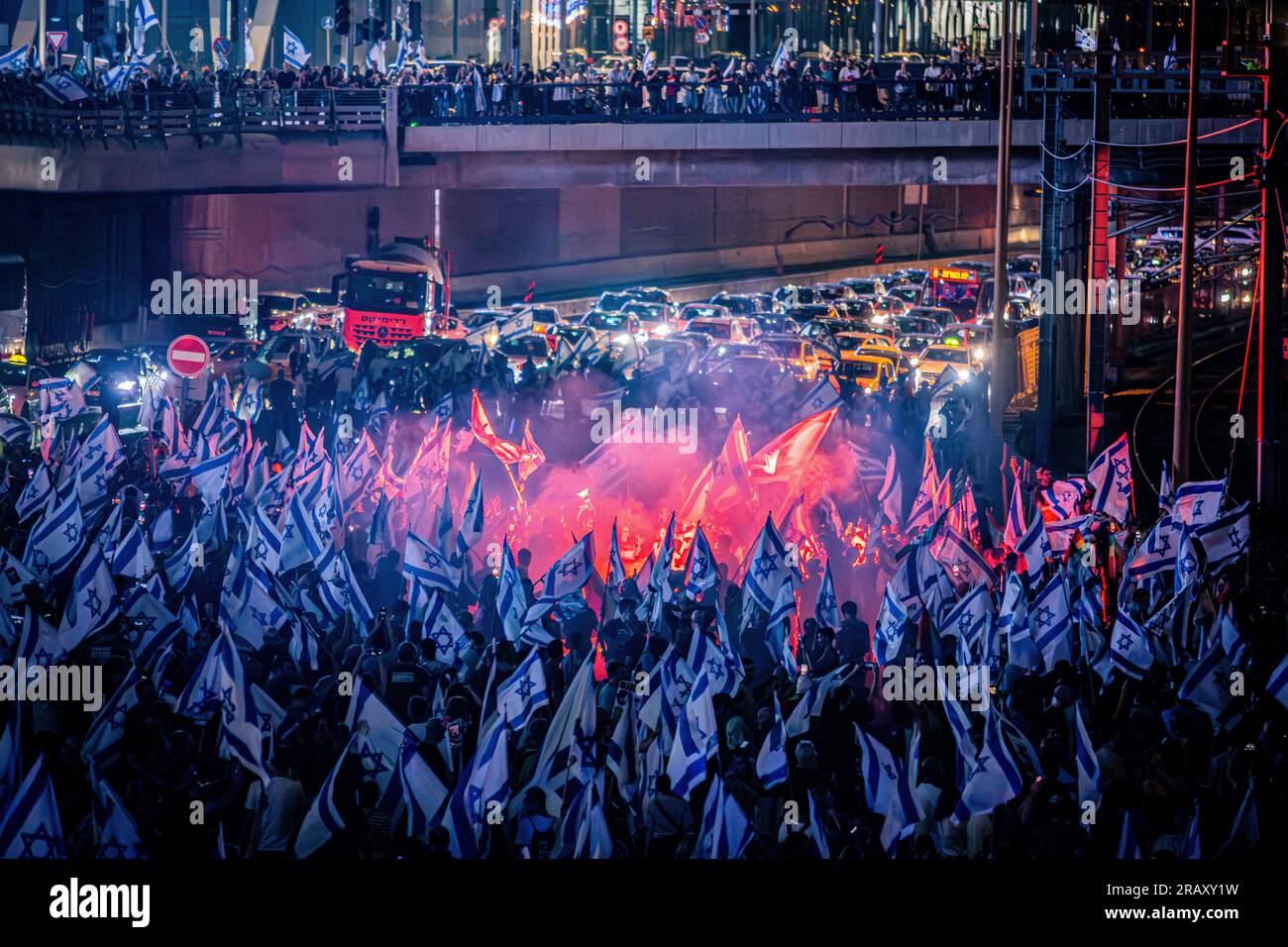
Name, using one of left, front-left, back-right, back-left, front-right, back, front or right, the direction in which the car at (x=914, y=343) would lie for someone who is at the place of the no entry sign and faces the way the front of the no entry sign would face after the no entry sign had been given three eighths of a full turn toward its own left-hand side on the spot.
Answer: front

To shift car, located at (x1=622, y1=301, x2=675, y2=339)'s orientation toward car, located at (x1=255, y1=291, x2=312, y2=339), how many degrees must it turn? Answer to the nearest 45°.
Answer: approximately 135° to its right

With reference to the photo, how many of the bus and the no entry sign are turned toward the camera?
2

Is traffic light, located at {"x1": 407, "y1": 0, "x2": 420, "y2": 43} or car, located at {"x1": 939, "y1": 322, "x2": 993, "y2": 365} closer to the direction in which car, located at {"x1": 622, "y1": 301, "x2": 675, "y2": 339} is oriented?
the car

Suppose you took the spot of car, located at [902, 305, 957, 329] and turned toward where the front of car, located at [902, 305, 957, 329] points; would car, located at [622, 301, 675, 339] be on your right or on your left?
on your right

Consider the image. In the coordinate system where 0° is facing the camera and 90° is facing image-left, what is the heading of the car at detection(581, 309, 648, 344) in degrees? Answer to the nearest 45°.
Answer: approximately 45°

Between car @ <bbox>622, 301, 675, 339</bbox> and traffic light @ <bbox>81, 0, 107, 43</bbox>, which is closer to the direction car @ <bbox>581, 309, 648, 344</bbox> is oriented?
the traffic light

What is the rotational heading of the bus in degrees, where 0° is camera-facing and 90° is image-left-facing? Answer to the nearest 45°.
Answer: approximately 0°

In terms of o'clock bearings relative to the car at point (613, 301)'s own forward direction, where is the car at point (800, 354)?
the car at point (800, 354) is roughly at 10 o'clock from the car at point (613, 301).

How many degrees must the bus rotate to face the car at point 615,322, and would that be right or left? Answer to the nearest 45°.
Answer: approximately 45° to its right

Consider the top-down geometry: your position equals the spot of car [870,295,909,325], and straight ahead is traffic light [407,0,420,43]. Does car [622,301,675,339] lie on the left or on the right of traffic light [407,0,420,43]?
left

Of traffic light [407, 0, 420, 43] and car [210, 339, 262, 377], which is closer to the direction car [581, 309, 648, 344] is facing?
the car

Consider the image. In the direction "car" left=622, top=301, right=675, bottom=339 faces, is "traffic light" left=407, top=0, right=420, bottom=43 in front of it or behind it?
behind

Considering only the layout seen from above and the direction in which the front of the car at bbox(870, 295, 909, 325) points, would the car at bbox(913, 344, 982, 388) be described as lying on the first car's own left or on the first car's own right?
on the first car's own left

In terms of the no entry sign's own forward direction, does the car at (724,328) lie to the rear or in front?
to the rear

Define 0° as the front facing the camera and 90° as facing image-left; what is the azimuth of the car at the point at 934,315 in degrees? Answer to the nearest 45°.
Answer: approximately 45°
